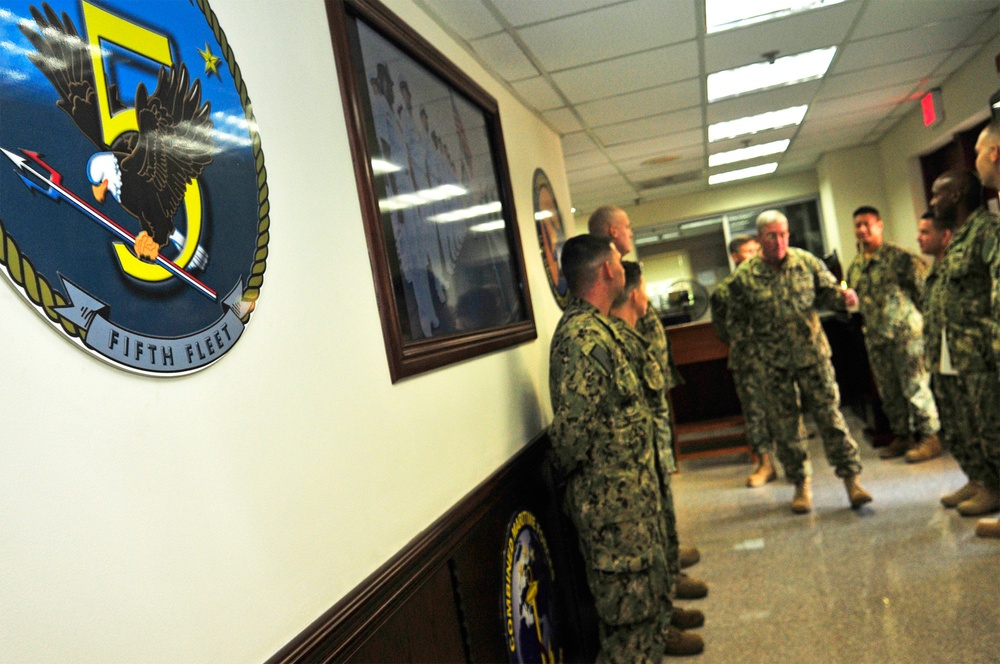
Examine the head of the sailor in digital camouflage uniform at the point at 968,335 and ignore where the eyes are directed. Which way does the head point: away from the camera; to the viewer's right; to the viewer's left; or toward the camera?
to the viewer's left

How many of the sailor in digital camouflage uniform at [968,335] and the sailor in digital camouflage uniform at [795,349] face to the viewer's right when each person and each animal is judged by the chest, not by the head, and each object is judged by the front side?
0

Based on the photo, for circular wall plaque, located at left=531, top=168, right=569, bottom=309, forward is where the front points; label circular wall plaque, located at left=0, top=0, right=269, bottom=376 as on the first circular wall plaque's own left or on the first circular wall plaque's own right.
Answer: on the first circular wall plaque's own right

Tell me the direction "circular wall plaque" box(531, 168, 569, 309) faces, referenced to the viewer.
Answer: facing to the right of the viewer

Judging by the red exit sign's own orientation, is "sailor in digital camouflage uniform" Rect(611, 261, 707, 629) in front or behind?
in front

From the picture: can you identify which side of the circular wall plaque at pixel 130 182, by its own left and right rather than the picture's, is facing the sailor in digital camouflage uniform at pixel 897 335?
left

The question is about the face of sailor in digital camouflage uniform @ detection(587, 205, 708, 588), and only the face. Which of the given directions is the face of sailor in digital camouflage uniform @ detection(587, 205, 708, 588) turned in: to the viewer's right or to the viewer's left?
to the viewer's right

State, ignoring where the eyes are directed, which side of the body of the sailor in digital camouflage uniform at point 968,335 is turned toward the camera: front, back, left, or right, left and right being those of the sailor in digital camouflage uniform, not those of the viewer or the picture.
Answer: left

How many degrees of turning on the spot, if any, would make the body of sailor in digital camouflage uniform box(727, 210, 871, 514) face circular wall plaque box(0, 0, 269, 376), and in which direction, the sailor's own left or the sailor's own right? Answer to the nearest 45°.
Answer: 0° — they already face it

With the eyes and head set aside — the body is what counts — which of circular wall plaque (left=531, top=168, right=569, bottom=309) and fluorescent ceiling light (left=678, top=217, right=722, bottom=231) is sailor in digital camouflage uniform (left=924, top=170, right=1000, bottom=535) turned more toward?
the circular wall plaque

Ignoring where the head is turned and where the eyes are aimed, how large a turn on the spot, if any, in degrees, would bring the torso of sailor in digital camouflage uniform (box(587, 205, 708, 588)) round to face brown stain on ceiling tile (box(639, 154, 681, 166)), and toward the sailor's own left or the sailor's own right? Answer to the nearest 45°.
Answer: approximately 90° to the sailor's own left

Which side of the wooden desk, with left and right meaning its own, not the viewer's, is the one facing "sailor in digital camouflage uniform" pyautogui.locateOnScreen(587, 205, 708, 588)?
front

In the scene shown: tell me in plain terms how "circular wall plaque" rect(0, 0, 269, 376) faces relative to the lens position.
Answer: facing the viewer and to the right of the viewer

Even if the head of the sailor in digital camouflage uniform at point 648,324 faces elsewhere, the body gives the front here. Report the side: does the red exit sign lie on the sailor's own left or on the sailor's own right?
on the sailor's own left

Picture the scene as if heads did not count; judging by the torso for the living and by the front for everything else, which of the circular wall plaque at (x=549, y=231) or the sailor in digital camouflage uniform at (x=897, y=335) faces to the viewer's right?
the circular wall plaque

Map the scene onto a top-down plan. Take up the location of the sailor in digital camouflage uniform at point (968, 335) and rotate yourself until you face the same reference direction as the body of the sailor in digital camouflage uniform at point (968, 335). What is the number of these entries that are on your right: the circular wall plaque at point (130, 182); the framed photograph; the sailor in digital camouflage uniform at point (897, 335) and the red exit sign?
2

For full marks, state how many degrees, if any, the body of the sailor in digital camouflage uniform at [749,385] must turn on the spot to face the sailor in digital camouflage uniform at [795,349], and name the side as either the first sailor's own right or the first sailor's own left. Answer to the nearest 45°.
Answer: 0° — they already face them
